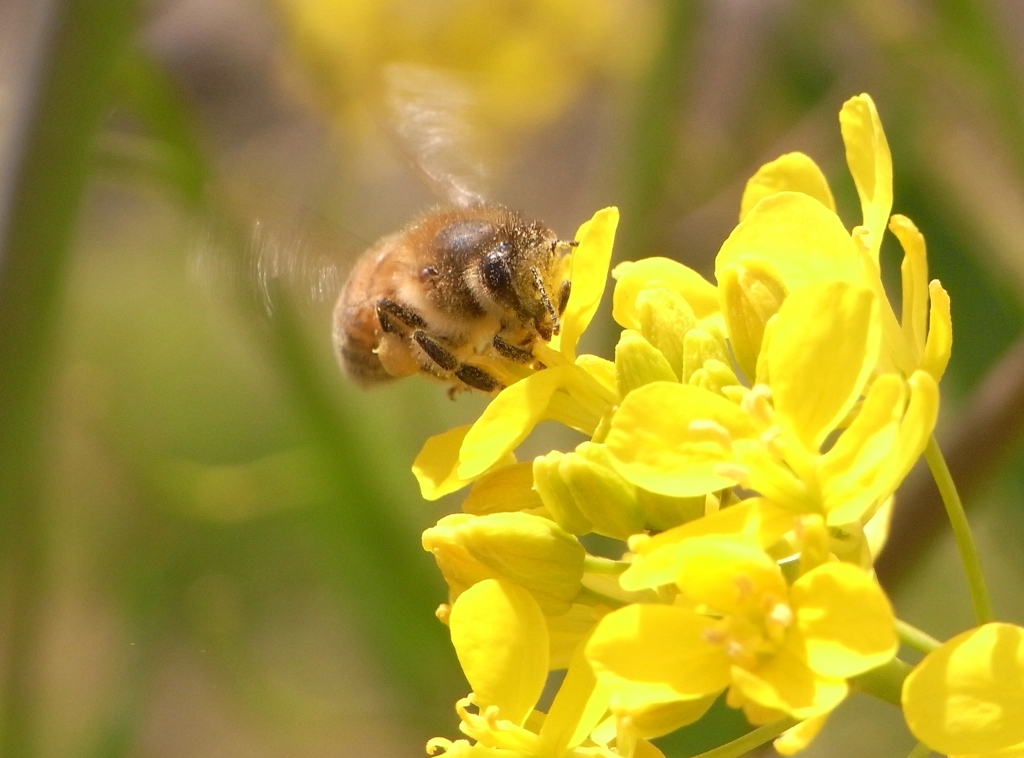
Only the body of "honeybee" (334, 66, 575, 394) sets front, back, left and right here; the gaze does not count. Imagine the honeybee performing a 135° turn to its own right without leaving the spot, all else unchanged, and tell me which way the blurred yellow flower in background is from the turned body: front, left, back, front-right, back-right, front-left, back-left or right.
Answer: right

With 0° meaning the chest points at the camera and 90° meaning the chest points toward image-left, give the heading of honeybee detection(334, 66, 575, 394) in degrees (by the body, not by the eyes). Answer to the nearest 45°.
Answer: approximately 315°
